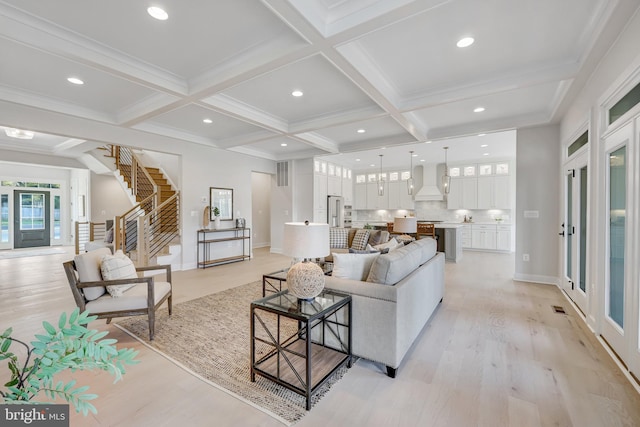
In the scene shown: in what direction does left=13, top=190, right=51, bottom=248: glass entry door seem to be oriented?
toward the camera

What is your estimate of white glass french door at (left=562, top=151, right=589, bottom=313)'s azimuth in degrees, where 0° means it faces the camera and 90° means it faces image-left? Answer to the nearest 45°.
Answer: approximately 90°

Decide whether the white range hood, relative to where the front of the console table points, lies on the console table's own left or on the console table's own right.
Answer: on the console table's own left

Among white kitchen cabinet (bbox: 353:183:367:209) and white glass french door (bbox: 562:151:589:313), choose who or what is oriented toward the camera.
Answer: the white kitchen cabinet

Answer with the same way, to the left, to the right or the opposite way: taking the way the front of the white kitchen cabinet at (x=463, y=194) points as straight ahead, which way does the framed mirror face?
to the left

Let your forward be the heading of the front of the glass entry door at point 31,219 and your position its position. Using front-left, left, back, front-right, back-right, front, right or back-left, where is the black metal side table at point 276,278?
front

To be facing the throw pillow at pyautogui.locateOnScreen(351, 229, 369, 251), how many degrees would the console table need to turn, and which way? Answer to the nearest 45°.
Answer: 0° — it already faces it

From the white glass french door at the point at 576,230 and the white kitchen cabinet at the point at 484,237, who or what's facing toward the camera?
the white kitchen cabinet

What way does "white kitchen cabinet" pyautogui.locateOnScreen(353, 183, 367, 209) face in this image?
toward the camera

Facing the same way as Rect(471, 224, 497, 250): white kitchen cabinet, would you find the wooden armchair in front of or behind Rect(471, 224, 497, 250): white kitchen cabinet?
in front

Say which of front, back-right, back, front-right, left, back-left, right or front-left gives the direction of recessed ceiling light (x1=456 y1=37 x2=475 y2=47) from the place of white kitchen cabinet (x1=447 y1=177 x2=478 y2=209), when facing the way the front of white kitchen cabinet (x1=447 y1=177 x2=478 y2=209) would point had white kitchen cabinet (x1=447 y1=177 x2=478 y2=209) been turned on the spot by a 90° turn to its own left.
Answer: right

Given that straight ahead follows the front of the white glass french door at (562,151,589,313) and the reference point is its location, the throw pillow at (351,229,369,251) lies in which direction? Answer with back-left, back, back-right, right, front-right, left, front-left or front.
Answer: front

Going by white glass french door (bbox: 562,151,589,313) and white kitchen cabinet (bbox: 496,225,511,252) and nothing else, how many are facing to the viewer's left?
1

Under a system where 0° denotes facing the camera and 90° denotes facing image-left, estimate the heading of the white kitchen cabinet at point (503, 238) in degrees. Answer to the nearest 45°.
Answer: approximately 0°

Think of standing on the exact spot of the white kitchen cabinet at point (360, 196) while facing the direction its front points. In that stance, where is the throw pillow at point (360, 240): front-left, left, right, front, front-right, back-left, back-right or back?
front
